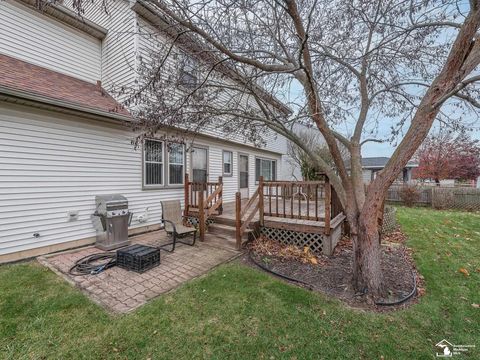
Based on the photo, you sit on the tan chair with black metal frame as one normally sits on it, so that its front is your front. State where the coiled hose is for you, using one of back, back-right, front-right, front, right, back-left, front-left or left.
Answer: right

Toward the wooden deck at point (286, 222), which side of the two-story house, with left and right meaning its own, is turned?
back

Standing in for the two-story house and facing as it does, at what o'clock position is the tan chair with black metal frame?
The tan chair with black metal frame is roughly at 5 o'clock from the two-story house.

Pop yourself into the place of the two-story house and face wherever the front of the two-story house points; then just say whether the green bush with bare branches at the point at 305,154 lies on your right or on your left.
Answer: on your right

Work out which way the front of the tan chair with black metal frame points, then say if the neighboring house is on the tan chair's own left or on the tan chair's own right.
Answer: on the tan chair's own left
